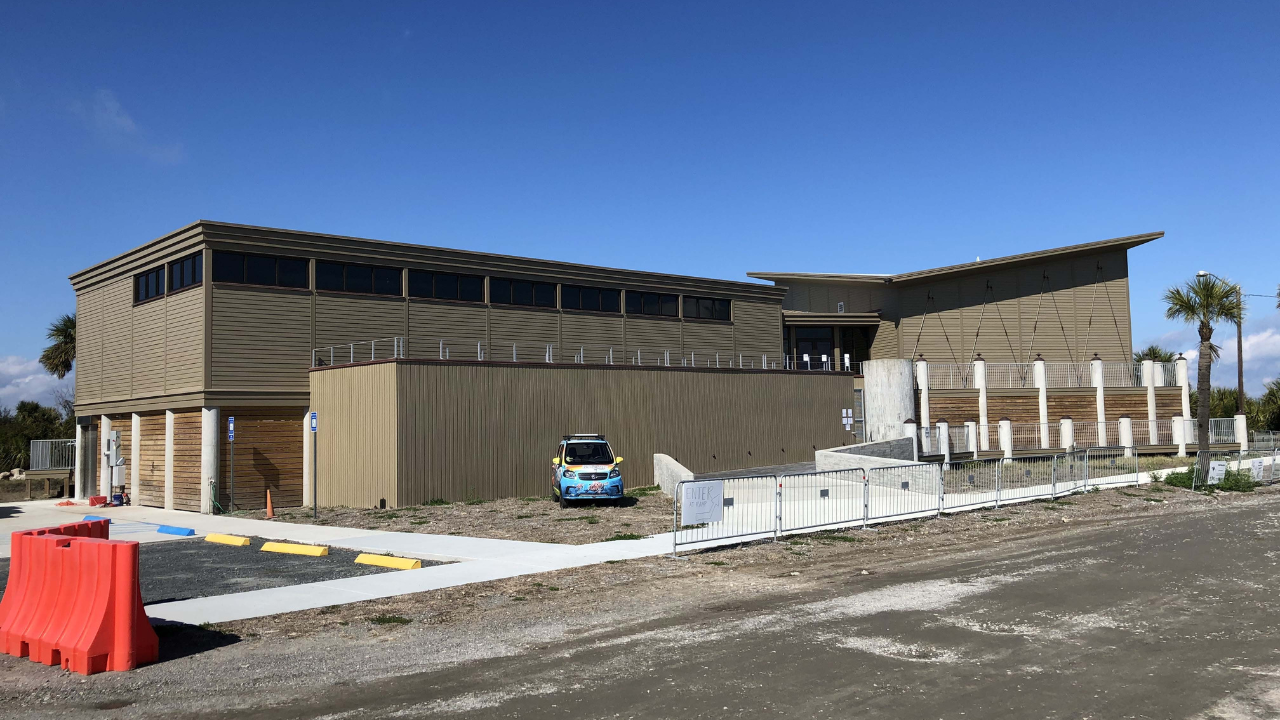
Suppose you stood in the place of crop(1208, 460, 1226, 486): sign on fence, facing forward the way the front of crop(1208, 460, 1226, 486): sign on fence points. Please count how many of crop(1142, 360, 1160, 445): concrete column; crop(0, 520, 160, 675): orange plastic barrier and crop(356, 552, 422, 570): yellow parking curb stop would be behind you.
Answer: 1

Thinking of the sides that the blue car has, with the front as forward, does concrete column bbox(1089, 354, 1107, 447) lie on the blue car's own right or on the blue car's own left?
on the blue car's own left

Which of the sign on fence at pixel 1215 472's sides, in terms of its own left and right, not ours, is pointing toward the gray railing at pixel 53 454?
right

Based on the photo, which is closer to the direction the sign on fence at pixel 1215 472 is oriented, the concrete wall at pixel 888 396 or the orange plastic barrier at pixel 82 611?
the orange plastic barrier

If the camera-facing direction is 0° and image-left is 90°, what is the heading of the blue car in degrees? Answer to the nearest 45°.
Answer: approximately 0°

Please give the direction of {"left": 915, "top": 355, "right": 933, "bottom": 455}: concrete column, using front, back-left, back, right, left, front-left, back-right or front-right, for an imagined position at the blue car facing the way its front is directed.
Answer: back-left

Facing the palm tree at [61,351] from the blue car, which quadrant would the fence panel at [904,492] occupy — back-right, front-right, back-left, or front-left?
back-right

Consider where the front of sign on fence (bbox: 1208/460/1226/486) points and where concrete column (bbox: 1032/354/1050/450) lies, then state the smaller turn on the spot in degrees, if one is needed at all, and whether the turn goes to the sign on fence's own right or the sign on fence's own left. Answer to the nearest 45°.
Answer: approximately 135° to the sign on fence's own right

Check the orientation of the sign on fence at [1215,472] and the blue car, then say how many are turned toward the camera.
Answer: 2

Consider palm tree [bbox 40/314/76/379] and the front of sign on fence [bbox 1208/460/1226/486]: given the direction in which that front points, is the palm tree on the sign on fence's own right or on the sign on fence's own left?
on the sign on fence's own right

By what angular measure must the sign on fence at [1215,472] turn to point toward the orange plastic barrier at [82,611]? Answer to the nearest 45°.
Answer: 0° — it already faces it

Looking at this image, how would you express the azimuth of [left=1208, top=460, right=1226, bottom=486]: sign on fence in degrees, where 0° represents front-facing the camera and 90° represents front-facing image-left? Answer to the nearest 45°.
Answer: approximately 0°
